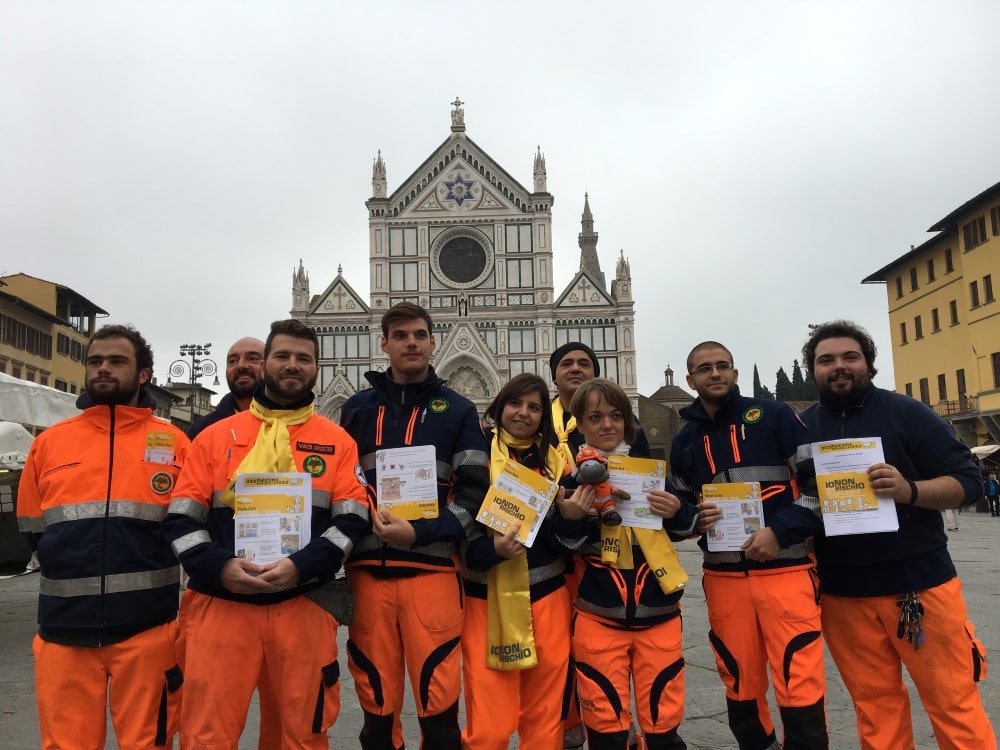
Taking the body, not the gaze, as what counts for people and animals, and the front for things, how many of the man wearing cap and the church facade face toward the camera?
2

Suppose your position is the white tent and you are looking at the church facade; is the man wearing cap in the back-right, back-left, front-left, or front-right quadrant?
back-right

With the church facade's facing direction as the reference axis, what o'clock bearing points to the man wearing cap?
The man wearing cap is roughly at 12 o'clock from the church facade.

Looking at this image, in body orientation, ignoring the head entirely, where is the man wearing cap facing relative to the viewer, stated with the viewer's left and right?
facing the viewer

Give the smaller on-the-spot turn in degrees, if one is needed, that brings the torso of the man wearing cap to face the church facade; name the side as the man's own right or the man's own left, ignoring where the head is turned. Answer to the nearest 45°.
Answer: approximately 180°

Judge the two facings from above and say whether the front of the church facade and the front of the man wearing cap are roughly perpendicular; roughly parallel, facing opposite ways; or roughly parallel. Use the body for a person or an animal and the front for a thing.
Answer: roughly parallel

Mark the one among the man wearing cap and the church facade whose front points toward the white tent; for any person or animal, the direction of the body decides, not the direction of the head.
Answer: the church facade

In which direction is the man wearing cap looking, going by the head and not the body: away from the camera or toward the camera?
toward the camera

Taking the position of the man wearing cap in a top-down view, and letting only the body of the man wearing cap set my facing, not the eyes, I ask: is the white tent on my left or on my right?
on my right

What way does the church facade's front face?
toward the camera

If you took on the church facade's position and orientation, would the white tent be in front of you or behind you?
in front
